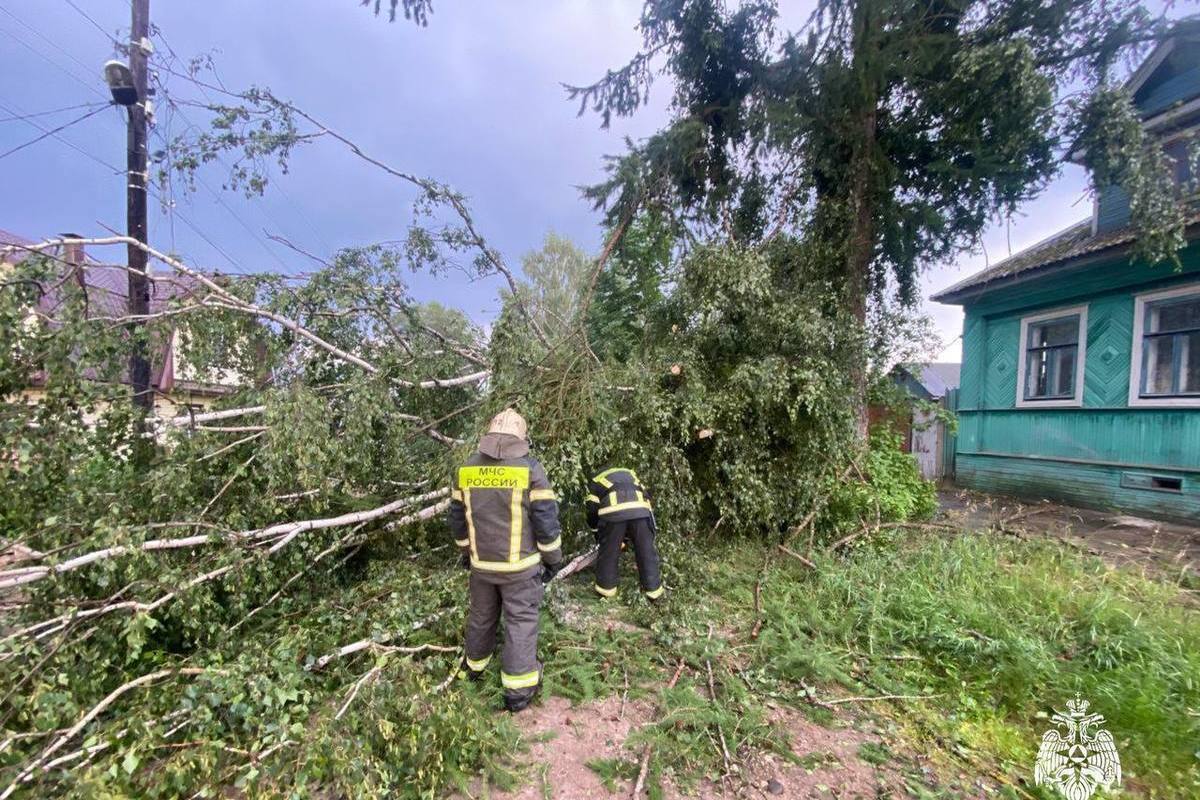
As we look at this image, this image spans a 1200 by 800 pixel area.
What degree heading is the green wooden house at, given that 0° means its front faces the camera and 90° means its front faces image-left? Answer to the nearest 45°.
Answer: approximately 45°

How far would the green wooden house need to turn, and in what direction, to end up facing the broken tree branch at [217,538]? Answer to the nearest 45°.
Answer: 0° — it already faces it

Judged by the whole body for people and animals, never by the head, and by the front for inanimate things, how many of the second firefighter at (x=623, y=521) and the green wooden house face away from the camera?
1

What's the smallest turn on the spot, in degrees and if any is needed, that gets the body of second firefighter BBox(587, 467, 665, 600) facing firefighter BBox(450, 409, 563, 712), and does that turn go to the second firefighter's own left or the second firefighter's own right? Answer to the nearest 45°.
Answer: approximately 135° to the second firefighter's own left

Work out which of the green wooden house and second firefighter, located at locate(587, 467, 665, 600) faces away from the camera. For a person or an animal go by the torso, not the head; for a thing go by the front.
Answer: the second firefighter

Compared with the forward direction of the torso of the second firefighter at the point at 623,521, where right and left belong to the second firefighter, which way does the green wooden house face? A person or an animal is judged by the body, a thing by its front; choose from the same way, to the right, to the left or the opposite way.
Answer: to the left

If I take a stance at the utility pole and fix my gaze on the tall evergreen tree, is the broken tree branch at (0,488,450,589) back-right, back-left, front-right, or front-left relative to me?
front-right

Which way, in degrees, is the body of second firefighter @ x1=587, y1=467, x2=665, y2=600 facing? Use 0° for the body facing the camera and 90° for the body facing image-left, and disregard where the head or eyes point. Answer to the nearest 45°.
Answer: approximately 180°

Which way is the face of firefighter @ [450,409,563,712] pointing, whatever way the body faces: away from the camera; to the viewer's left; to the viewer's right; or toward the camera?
away from the camera

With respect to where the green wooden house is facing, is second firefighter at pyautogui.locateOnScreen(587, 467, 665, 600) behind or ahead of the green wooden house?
ahead

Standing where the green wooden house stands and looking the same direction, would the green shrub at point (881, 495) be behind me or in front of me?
in front

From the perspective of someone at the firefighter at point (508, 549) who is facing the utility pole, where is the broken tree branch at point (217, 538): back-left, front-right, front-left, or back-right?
front-left

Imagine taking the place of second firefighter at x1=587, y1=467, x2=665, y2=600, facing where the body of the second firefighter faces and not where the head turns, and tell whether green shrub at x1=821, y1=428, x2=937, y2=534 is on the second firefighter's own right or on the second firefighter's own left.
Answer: on the second firefighter's own right

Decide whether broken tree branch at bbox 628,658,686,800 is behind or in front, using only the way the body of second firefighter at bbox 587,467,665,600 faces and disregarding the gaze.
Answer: behind

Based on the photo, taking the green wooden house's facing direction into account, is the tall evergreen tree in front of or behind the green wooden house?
in front
